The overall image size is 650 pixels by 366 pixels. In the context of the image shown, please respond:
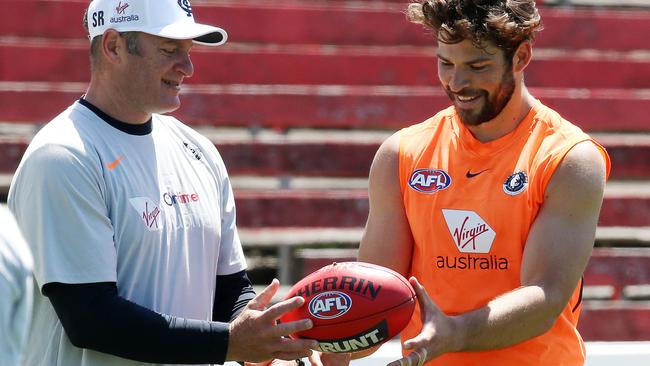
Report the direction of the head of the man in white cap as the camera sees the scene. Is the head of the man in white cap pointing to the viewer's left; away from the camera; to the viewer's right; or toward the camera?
to the viewer's right

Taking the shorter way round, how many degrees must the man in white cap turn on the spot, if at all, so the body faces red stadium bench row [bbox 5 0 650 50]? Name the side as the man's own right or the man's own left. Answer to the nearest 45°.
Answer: approximately 135° to the man's own left

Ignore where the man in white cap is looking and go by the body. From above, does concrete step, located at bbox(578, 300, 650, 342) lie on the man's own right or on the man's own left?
on the man's own left

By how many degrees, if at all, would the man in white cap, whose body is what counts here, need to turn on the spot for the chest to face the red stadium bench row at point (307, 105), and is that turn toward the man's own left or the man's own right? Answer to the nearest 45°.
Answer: approximately 135° to the man's own left

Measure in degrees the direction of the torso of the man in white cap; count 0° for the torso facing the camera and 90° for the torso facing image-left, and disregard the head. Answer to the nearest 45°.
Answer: approximately 315°

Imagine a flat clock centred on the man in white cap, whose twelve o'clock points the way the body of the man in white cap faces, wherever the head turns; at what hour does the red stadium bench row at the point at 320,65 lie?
The red stadium bench row is roughly at 8 o'clock from the man in white cap.
